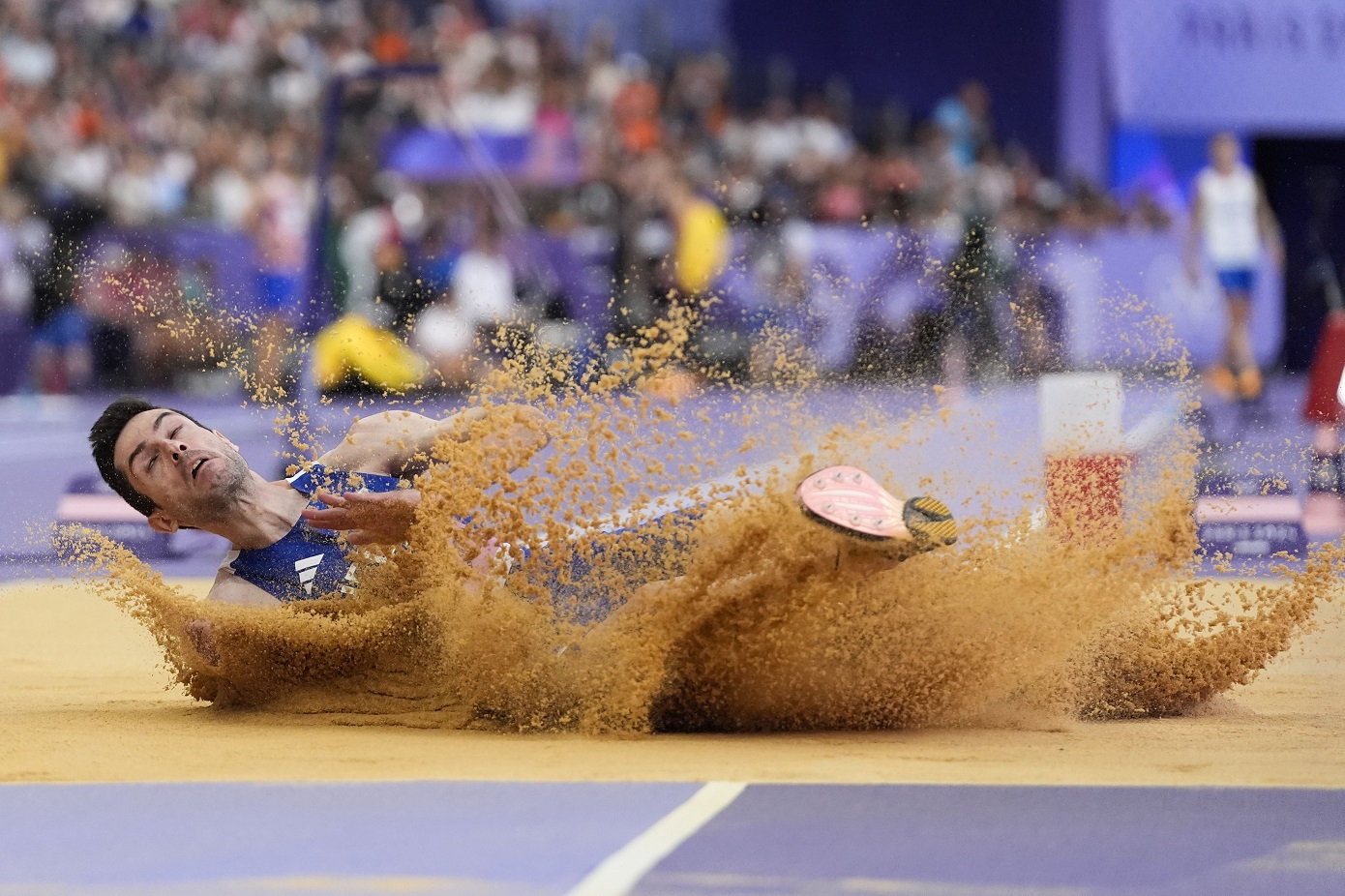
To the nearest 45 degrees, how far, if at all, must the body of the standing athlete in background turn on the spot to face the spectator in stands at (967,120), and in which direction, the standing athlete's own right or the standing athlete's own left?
approximately 135° to the standing athlete's own right

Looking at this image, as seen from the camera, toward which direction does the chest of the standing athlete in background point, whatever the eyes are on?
toward the camera

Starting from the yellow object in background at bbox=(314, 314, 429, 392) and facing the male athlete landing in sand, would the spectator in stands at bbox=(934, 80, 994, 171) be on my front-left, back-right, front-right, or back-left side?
back-left

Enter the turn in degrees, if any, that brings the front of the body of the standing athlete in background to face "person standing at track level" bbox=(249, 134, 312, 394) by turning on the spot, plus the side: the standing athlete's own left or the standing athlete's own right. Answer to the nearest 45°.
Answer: approximately 90° to the standing athlete's own right

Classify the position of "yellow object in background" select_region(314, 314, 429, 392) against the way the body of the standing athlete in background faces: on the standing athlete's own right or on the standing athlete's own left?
on the standing athlete's own right

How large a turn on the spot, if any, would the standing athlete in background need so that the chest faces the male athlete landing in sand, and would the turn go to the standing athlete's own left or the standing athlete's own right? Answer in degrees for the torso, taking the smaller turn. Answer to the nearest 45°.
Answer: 0° — they already face them

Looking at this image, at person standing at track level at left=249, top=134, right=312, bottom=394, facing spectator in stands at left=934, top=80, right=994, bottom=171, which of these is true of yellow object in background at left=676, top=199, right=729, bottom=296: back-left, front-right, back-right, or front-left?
front-right

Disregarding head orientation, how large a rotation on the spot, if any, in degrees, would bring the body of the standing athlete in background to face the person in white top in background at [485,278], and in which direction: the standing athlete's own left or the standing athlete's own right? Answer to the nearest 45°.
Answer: approximately 45° to the standing athlete's own right

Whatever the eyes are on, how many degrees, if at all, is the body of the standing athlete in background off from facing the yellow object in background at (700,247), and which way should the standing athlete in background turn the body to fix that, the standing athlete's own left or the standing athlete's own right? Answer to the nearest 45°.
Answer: approximately 90° to the standing athlete's own right
